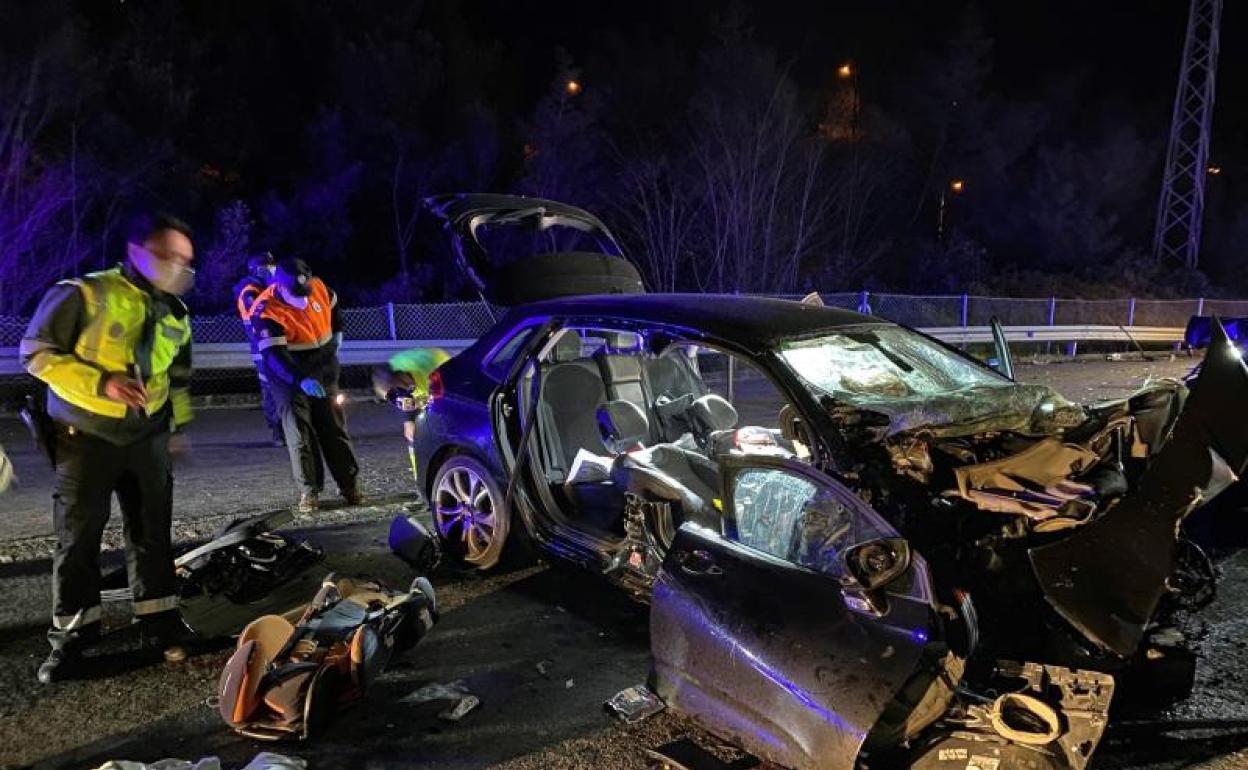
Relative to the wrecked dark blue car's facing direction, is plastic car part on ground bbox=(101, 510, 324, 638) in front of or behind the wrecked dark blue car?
behind

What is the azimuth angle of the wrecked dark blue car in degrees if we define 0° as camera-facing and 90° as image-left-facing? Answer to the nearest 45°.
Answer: approximately 315°

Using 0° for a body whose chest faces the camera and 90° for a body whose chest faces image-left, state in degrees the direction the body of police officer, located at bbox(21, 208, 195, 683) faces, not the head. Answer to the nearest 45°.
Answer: approximately 315°

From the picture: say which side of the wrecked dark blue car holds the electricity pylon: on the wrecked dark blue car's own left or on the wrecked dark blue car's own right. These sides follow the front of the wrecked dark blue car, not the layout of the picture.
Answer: on the wrecked dark blue car's own left

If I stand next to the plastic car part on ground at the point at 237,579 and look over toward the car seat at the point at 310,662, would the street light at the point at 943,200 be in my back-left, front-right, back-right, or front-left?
back-left

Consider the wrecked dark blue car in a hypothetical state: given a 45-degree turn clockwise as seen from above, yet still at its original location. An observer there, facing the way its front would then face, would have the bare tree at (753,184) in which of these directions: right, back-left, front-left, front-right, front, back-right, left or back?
back

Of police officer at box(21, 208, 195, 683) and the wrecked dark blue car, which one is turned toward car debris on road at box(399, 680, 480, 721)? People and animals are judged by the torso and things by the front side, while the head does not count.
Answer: the police officer

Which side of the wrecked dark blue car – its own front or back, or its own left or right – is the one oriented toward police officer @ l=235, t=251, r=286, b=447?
back

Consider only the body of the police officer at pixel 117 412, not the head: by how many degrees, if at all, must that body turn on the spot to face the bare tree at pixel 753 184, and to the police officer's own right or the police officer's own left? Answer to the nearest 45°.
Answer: approximately 90° to the police officer's own left
